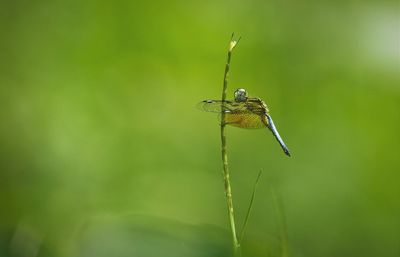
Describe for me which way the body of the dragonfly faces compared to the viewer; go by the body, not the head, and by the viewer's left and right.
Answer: facing to the left of the viewer
